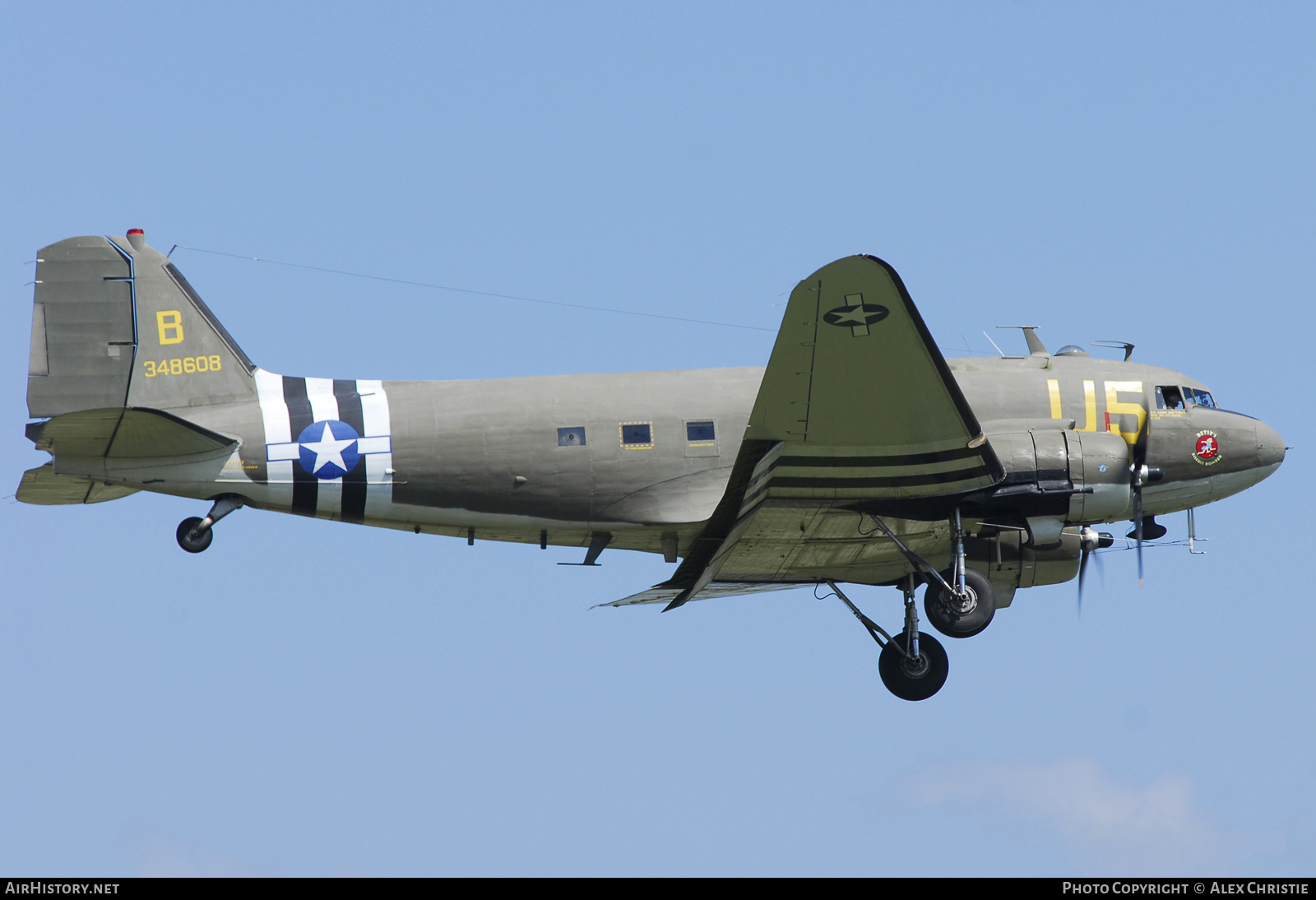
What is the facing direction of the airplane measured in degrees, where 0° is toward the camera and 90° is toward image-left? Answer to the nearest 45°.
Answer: approximately 270°
